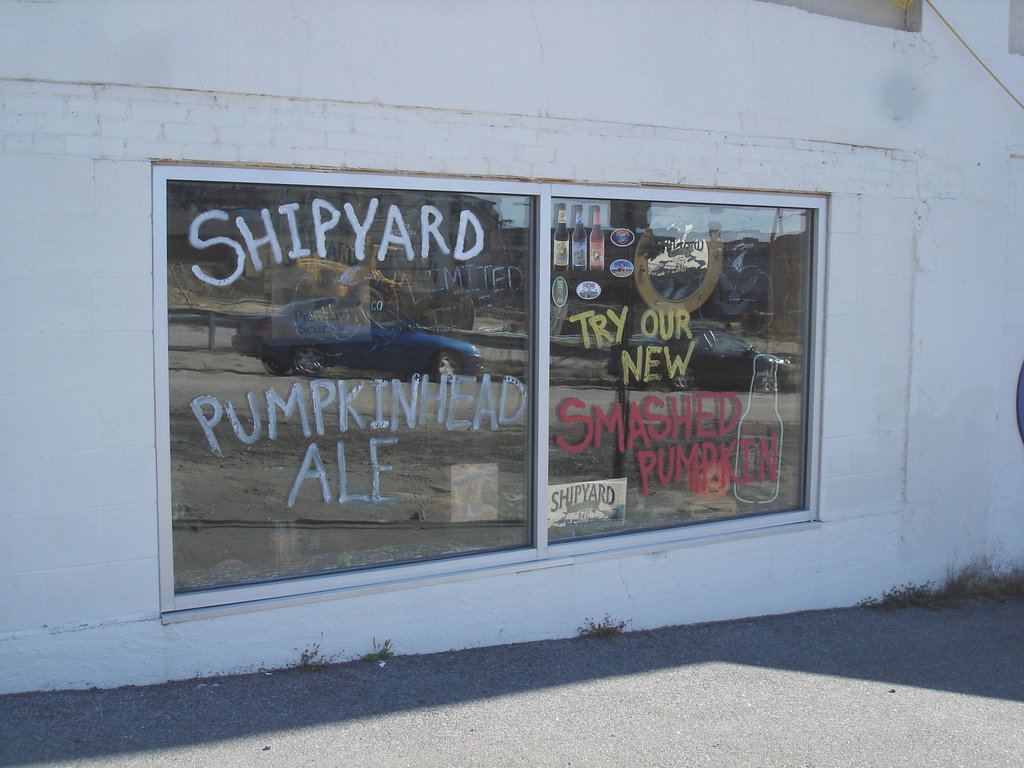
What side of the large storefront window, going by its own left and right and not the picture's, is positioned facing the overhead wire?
left
